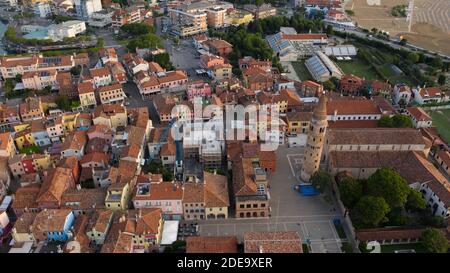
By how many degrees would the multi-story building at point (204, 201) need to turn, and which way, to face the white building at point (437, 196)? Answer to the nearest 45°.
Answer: approximately 90° to its left

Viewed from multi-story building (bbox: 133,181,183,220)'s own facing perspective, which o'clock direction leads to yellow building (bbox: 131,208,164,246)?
The yellow building is roughly at 1 o'clock from the multi-story building.

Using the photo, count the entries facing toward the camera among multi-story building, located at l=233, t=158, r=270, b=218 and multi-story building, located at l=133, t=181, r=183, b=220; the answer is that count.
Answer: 2

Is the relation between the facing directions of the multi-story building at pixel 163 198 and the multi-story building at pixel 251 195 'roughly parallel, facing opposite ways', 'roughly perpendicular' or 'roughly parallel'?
roughly parallel

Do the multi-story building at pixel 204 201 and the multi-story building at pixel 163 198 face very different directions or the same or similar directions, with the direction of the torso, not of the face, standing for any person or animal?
same or similar directions

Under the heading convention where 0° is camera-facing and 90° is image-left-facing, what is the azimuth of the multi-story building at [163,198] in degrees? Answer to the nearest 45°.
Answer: approximately 0°

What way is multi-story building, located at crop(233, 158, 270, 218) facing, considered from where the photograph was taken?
facing the viewer

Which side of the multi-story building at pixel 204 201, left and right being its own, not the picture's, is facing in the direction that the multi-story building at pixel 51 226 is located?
right

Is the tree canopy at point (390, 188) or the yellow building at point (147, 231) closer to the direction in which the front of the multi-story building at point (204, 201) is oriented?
the yellow building

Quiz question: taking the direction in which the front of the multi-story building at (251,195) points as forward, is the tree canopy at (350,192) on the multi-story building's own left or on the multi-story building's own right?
on the multi-story building's own left

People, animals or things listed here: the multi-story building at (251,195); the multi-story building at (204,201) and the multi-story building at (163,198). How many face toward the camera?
3

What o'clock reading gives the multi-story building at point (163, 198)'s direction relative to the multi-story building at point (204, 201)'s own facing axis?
the multi-story building at point (163, 198) is roughly at 3 o'clock from the multi-story building at point (204, 201).

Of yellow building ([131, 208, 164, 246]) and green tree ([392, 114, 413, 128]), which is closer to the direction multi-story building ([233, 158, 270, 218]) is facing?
the yellow building

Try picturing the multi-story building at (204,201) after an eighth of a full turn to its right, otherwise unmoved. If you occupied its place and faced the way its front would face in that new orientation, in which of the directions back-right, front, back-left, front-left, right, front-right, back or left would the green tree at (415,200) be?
back-left

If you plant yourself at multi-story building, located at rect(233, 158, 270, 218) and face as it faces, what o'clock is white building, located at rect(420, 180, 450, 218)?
The white building is roughly at 9 o'clock from the multi-story building.

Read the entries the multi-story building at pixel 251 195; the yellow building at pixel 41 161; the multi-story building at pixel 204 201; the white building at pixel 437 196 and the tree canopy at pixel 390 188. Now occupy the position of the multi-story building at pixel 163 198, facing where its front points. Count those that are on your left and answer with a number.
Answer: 4
